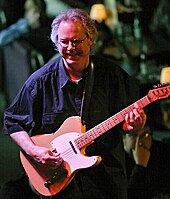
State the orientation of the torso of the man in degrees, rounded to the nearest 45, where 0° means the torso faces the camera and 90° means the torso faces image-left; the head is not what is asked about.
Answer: approximately 0°
